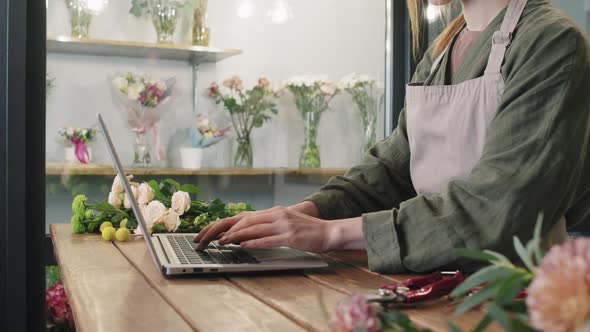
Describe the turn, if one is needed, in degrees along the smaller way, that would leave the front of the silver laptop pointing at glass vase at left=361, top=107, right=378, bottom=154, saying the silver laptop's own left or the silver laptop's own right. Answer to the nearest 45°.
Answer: approximately 90° to the silver laptop's own left

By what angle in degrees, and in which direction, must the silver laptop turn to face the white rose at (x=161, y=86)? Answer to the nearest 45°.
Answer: approximately 90° to its left

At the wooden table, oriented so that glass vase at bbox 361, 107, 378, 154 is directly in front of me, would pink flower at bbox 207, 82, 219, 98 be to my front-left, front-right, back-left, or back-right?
front-left

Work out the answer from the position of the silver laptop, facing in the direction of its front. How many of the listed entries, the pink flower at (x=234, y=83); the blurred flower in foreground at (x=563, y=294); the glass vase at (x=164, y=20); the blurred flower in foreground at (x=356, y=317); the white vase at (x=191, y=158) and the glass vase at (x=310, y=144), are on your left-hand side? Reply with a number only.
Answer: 4

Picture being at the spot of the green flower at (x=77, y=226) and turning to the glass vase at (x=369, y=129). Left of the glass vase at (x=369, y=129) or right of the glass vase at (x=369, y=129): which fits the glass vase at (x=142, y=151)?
left

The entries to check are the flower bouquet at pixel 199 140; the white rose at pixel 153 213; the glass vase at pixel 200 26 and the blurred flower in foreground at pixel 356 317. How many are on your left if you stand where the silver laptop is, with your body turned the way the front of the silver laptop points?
3

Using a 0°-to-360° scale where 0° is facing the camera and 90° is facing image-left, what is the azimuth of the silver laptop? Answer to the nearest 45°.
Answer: approximately 270°

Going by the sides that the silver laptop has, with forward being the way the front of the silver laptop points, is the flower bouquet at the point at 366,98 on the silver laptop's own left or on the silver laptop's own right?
on the silver laptop's own left

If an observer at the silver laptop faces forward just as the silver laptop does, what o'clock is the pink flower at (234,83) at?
The pink flower is roughly at 9 o'clock from the silver laptop.

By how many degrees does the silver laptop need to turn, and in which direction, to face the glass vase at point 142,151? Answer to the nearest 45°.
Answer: approximately 90° to its left

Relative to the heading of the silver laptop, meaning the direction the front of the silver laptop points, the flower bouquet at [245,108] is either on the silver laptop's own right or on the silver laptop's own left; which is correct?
on the silver laptop's own left

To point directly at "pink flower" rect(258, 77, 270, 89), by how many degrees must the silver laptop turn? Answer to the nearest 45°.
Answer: approximately 90° to its left

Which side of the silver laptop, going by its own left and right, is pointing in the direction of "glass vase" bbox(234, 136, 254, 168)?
left

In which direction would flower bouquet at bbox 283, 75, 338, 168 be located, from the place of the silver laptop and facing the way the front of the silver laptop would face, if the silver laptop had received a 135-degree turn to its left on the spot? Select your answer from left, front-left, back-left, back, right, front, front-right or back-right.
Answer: front-right

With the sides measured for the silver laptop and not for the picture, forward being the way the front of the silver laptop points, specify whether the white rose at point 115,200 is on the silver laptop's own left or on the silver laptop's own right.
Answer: on the silver laptop's own left
